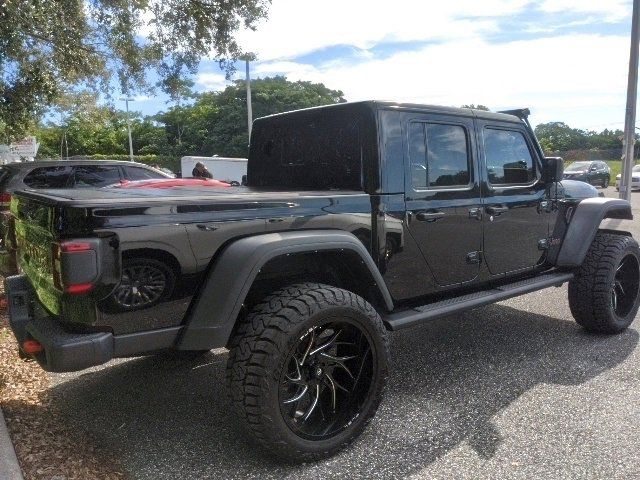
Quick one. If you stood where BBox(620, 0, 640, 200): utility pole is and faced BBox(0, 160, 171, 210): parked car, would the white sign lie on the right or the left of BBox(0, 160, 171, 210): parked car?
right

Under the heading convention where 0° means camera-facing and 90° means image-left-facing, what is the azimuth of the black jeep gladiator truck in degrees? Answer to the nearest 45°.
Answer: approximately 225°

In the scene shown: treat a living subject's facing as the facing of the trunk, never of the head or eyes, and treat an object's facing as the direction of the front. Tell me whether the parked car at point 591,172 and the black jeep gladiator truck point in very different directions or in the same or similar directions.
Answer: very different directions

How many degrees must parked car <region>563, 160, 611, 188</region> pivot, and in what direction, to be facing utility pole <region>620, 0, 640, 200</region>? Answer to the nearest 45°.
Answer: approximately 45° to its left

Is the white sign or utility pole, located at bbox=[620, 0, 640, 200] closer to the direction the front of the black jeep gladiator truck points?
the utility pole

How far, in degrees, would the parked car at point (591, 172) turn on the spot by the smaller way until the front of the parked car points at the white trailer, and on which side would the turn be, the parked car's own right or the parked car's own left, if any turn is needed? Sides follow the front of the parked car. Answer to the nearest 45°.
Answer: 0° — it already faces it

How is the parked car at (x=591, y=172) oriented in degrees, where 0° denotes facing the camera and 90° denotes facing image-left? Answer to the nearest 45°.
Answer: approximately 45°

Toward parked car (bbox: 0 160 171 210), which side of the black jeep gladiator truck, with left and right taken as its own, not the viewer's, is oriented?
left
